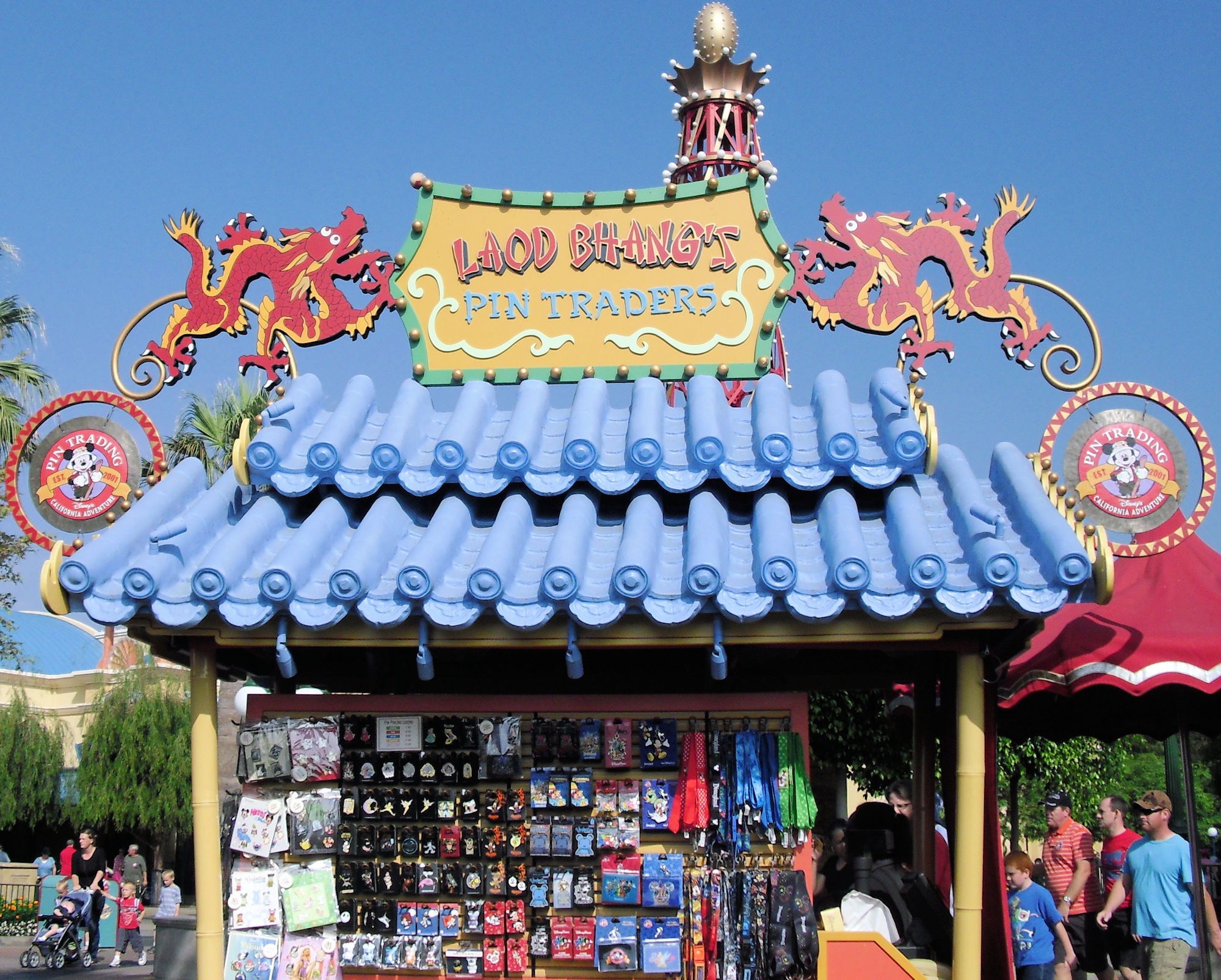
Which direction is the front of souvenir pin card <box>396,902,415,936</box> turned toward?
toward the camera

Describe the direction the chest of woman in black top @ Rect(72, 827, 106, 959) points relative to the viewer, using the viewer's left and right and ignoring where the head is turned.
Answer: facing the viewer

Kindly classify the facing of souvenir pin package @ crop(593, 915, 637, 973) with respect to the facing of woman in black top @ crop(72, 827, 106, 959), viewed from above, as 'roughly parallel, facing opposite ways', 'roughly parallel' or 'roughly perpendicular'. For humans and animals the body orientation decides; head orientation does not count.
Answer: roughly parallel

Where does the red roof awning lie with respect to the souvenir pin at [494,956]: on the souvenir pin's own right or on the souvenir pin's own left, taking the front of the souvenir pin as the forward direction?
on the souvenir pin's own left

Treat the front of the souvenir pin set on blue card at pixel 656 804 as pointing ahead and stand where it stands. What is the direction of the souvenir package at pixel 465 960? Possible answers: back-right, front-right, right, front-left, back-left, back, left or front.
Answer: right

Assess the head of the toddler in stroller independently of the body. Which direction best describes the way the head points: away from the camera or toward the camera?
toward the camera

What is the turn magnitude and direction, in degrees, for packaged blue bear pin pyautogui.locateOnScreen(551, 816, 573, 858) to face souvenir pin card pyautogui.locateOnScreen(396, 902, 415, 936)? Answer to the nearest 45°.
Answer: approximately 90° to its right

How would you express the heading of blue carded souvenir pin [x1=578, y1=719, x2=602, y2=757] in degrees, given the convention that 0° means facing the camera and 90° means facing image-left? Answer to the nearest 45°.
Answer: approximately 0°

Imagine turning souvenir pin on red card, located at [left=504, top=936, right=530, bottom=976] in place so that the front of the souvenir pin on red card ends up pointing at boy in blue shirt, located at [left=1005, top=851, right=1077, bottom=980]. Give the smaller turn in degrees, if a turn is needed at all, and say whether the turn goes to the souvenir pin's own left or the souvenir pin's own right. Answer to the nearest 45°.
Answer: approximately 90° to the souvenir pin's own left

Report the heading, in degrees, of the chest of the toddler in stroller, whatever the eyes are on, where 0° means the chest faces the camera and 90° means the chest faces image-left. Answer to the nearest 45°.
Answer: approximately 45°

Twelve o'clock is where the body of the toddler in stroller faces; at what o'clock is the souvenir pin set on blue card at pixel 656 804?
The souvenir pin set on blue card is roughly at 10 o'clock from the toddler in stroller.

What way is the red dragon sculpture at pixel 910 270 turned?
to the viewer's left
